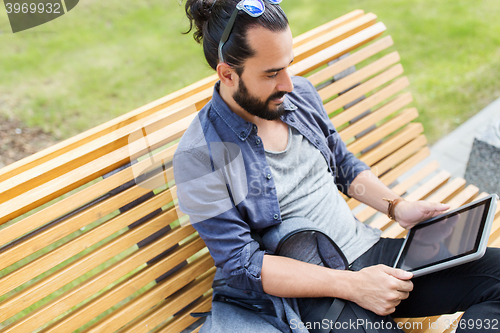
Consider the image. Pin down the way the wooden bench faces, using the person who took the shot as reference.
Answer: facing the viewer and to the right of the viewer

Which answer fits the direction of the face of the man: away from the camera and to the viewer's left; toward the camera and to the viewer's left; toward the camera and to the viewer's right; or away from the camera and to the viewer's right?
toward the camera and to the viewer's right
